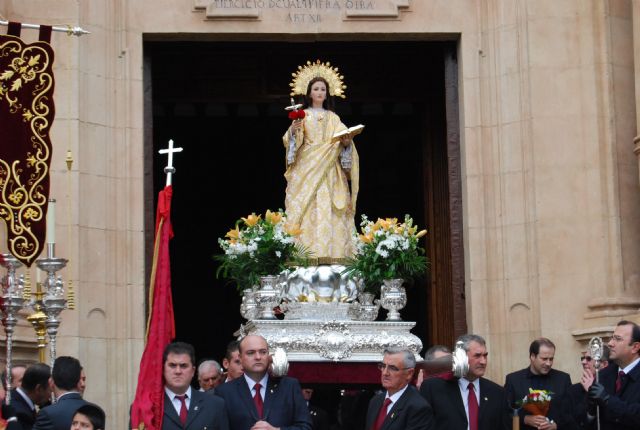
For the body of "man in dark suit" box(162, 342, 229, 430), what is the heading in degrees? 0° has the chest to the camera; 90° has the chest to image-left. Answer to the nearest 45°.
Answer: approximately 0°

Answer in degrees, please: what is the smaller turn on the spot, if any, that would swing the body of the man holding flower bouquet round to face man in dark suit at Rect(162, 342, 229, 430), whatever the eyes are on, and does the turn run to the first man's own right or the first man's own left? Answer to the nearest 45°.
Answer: approximately 45° to the first man's own right

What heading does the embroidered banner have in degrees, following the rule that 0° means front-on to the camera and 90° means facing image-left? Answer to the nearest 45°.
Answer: approximately 0°
